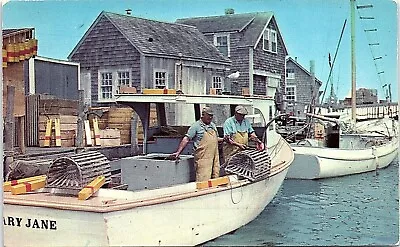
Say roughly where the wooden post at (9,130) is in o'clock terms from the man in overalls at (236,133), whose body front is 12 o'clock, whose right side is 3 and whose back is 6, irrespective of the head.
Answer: The wooden post is roughly at 4 o'clock from the man in overalls.

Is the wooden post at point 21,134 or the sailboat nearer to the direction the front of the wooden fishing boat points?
the sailboat

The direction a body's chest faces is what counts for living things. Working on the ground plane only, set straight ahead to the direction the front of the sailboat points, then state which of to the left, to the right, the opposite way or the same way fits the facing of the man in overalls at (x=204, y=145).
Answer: to the right

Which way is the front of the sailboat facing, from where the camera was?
facing away from the viewer and to the right of the viewer

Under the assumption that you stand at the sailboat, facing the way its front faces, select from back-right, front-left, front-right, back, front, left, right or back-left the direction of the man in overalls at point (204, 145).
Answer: back

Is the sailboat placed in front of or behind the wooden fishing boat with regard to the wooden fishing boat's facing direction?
in front

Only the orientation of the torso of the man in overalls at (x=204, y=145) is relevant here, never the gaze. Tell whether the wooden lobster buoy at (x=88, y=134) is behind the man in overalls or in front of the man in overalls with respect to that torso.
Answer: behind

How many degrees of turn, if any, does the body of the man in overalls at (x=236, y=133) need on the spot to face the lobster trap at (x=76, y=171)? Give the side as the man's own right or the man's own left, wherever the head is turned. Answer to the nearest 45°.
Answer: approximately 90° to the man's own right

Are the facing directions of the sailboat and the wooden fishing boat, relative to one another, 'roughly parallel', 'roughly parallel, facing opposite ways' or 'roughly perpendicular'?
roughly parallel

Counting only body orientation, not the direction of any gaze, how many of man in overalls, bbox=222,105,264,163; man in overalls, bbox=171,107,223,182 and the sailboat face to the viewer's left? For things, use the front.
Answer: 0

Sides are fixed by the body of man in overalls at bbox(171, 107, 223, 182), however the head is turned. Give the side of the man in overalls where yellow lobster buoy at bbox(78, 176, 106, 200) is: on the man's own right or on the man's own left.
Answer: on the man's own right
